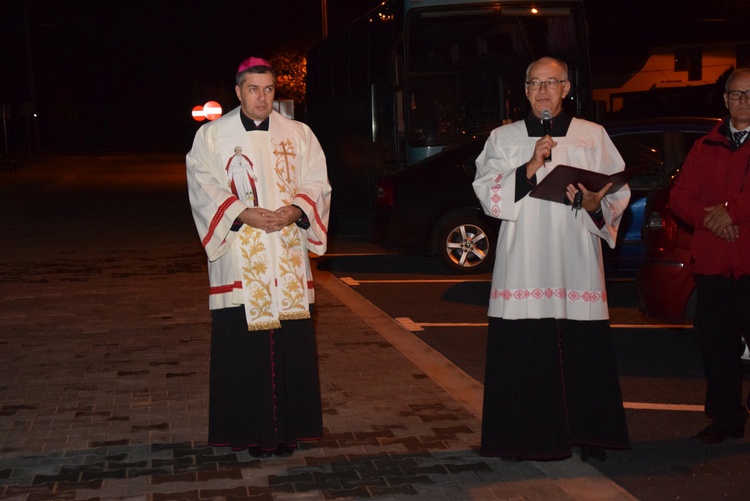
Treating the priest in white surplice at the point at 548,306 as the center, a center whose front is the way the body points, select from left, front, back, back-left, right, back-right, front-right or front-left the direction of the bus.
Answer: back

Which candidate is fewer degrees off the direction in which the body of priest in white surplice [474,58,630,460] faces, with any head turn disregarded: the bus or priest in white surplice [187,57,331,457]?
the priest in white surplice

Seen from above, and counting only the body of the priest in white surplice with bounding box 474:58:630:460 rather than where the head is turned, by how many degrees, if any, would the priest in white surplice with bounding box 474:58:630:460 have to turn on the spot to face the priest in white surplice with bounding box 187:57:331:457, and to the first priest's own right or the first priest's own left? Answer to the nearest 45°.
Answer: approximately 90° to the first priest's own right

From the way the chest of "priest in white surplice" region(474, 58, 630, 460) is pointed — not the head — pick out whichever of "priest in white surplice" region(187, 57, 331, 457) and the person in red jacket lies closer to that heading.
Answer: the priest in white surplice

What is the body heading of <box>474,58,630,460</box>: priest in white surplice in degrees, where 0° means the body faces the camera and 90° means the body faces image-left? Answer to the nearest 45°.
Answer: approximately 0°

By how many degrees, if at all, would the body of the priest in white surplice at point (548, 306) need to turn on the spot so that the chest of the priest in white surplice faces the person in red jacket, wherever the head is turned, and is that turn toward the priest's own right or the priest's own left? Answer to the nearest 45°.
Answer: approximately 135° to the priest's own left
